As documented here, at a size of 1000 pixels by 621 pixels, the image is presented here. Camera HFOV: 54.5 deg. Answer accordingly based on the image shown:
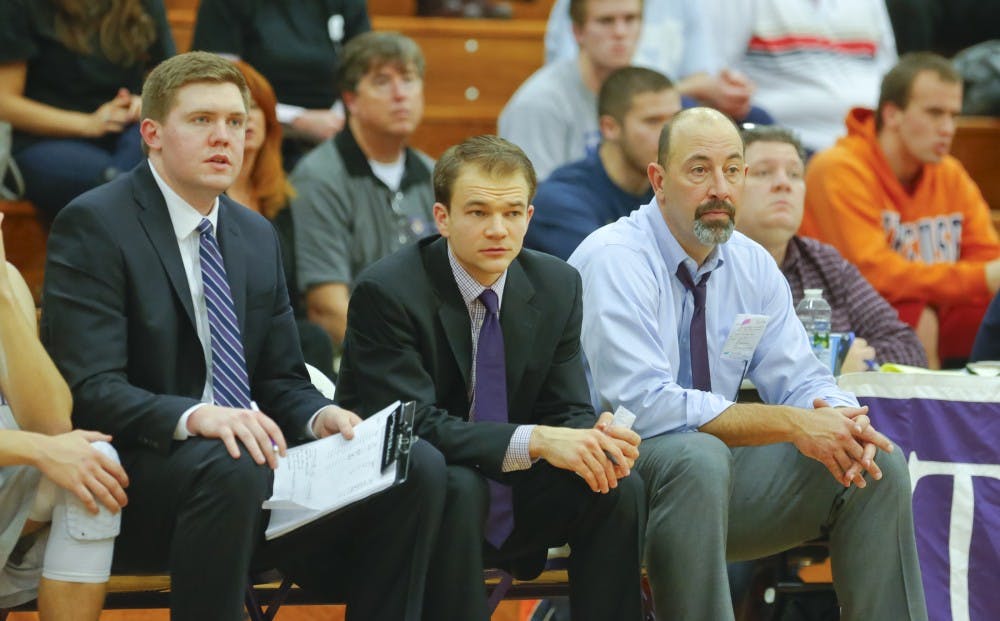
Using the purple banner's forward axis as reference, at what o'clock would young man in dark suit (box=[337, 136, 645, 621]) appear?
The young man in dark suit is roughly at 2 o'clock from the purple banner.

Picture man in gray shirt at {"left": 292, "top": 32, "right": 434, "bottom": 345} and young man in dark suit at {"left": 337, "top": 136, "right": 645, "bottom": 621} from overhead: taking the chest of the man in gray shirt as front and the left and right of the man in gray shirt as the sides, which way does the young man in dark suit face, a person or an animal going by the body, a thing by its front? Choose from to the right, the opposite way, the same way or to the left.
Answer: the same way

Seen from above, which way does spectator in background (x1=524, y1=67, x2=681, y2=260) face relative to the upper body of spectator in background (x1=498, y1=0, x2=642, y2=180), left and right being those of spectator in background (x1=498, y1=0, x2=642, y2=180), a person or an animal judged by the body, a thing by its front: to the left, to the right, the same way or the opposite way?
the same way

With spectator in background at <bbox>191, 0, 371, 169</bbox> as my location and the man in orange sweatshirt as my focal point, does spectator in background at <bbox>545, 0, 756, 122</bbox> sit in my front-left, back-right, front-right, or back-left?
front-left

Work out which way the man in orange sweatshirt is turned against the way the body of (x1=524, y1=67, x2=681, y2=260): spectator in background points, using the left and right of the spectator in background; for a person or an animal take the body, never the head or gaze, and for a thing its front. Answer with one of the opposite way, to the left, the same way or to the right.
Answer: the same way

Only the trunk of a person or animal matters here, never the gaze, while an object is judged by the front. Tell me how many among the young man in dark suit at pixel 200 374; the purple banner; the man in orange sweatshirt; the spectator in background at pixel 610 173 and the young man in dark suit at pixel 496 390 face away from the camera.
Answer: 0

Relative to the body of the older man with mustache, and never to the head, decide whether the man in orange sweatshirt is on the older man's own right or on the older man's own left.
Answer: on the older man's own left

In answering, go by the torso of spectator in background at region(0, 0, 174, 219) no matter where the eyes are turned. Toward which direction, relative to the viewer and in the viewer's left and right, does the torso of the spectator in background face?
facing the viewer and to the right of the viewer

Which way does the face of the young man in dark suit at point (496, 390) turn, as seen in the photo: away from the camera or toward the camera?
toward the camera

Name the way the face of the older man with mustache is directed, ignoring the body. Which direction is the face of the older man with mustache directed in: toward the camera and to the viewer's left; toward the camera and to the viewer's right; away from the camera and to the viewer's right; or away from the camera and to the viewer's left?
toward the camera and to the viewer's right

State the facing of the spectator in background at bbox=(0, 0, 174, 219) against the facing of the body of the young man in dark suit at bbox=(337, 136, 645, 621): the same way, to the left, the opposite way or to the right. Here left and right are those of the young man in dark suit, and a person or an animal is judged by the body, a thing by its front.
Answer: the same way

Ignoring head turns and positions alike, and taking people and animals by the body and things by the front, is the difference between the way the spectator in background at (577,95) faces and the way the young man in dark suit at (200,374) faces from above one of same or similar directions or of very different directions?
same or similar directions

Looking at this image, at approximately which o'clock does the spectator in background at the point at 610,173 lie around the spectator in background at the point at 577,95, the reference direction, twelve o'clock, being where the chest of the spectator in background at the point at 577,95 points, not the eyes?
the spectator in background at the point at 610,173 is roughly at 1 o'clock from the spectator in background at the point at 577,95.

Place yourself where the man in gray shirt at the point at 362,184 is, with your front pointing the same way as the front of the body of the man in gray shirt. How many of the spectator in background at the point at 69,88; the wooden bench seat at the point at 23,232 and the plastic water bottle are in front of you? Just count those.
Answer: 1

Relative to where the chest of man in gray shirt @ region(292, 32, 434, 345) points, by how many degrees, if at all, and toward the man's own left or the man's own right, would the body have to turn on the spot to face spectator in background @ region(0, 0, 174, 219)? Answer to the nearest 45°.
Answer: approximately 135° to the man's own right

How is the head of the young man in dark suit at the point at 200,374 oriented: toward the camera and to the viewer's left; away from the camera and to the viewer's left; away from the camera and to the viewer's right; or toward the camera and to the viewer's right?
toward the camera and to the viewer's right

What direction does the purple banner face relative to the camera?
toward the camera

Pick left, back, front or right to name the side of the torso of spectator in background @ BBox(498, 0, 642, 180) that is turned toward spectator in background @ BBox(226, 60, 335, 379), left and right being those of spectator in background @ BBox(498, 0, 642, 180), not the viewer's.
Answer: right
